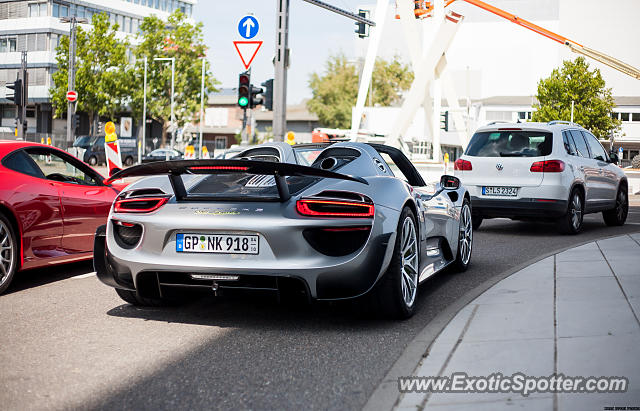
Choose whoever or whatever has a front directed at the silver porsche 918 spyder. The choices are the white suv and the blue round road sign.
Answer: the blue round road sign

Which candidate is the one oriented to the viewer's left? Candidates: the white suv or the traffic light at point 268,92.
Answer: the traffic light

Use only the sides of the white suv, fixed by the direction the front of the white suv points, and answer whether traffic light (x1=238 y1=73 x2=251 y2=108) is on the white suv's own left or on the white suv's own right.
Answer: on the white suv's own left

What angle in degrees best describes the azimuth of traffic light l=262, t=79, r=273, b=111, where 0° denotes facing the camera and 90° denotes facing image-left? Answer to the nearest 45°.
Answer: approximately 90°

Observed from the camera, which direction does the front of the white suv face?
facing away from the viewer and to the right of the viewer

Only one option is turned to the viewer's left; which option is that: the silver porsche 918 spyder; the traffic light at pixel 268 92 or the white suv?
the traffic light

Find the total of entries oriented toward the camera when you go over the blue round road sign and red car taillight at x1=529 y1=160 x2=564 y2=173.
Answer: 2

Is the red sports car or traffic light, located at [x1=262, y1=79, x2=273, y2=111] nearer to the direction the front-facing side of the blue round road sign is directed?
the red sports car

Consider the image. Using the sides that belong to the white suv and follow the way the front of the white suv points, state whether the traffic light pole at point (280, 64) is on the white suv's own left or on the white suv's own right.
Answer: on the white suv's own left

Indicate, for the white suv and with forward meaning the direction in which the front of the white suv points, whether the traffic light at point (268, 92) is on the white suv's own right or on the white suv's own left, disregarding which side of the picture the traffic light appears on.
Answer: on the white suv's own left
